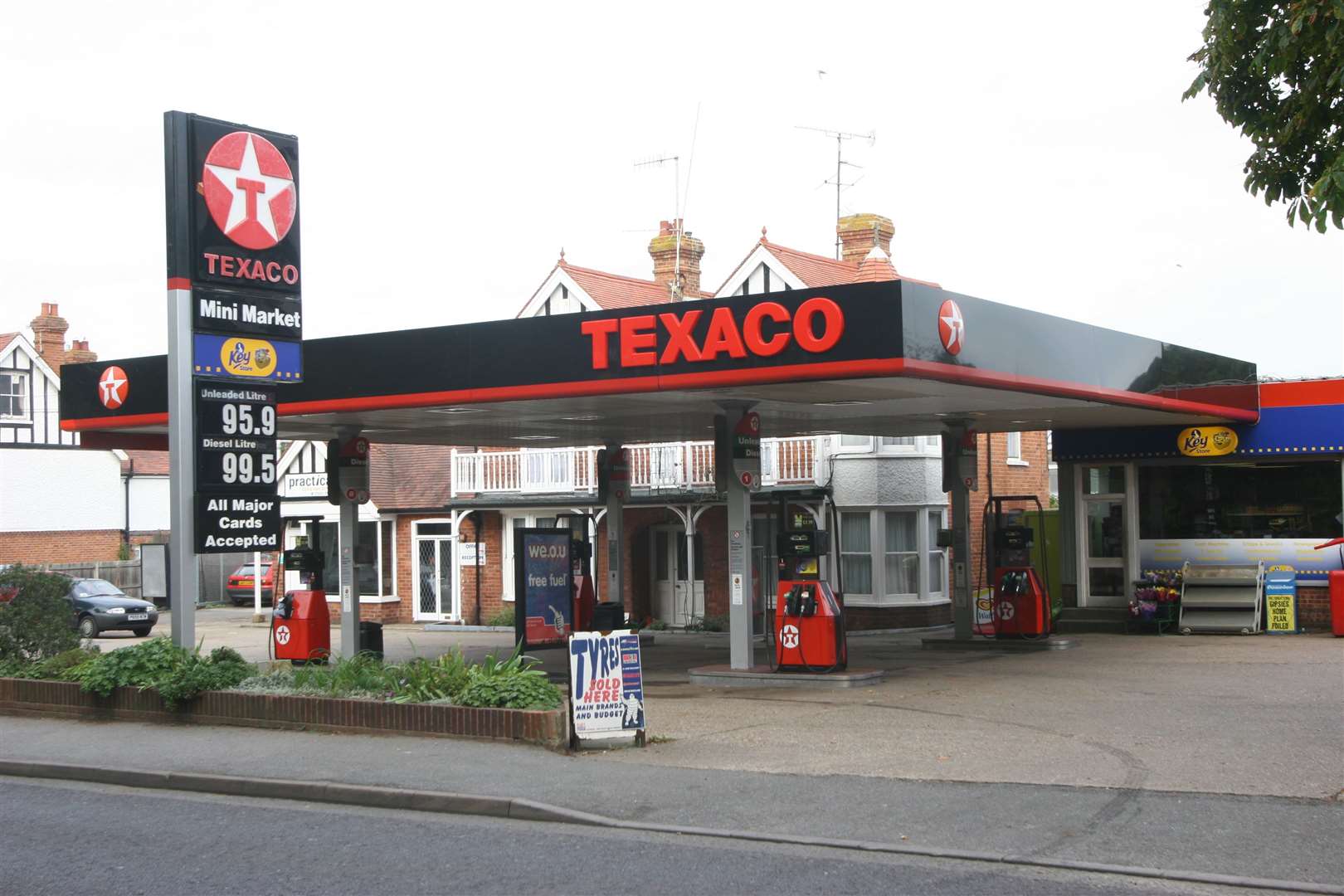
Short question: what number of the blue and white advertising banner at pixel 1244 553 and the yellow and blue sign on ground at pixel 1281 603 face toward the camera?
2

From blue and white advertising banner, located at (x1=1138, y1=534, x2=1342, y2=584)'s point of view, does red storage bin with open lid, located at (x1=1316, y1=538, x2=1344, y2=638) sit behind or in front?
in front

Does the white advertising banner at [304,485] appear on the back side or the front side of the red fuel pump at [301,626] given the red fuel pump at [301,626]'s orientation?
on the back side

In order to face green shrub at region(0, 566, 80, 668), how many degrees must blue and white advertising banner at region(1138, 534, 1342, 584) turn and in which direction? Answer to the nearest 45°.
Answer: approximately 45° to its right

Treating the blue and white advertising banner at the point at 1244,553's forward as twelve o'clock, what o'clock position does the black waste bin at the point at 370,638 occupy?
The black waste bin is roughly at 2 o'clock from the blue and white advertising banner.

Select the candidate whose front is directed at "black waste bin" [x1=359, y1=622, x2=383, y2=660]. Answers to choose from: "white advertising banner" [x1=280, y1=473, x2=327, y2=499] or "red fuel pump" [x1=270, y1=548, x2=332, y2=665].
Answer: the white advertising banner

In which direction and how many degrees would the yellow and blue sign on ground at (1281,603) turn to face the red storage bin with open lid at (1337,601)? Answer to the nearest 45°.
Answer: approximately 45° to its left

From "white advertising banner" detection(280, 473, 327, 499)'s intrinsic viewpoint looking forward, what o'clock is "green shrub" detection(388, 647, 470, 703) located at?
The green shrub is roughly at 12 o'clock from the white advertising banner.

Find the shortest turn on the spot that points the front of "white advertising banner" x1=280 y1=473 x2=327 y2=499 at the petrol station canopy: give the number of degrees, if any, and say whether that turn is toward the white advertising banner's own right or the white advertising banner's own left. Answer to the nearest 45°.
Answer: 0° — it already faces it
